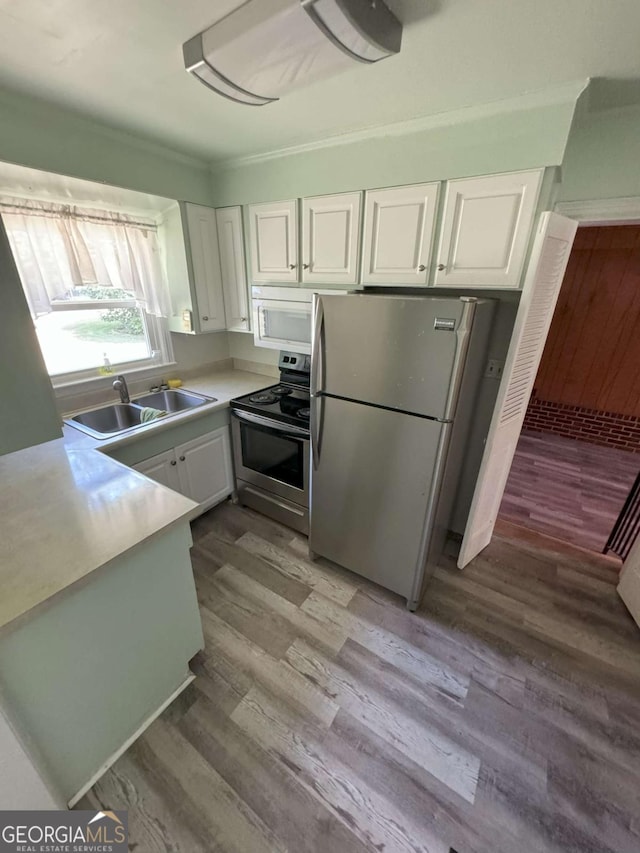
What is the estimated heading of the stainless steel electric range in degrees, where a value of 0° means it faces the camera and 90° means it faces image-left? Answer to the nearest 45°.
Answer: approximately 45°

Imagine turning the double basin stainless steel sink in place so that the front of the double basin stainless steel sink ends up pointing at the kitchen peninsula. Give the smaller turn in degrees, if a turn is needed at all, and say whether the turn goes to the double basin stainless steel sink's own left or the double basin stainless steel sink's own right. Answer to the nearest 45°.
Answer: approximately 45° to the double basin stainless steel sink's own right

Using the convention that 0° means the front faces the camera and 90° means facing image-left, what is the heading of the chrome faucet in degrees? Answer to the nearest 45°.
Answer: approximately 315°

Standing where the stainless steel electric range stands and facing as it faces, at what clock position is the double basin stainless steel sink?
The double basin stainless steel sink is roughly at 2 o'clock from the stainless steel electric range.

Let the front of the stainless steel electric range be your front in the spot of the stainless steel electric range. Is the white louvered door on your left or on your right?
on your left

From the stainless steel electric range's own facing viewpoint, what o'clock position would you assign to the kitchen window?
The kitchen window is roughly at 2 o'clock from the stainless steel electric range.
